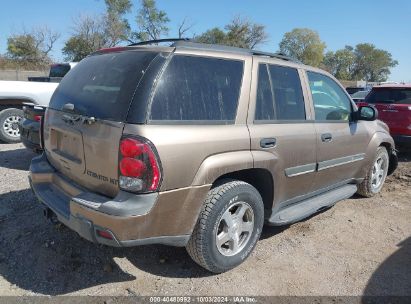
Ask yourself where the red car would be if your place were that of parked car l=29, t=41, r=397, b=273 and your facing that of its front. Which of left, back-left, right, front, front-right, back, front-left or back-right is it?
front

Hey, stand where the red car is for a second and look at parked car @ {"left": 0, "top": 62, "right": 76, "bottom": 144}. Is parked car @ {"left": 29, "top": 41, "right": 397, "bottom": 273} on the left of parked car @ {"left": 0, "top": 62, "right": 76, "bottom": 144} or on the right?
left

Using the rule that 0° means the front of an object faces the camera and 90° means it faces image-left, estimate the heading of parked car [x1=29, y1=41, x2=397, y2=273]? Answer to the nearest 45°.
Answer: approximately 225°

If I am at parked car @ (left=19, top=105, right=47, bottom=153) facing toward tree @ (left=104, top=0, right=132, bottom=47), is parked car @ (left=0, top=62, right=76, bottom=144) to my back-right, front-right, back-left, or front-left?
front-left

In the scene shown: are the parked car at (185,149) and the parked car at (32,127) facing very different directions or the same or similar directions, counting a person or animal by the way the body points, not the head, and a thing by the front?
same or similar directions

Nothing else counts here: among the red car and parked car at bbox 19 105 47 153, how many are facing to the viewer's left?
0

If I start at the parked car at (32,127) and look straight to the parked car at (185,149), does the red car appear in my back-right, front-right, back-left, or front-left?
front-left

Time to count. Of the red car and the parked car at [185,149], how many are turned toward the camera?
0

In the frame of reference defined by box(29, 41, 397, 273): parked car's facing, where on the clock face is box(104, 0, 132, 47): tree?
The tree is roughly at 10 o'clock from the parked car.
